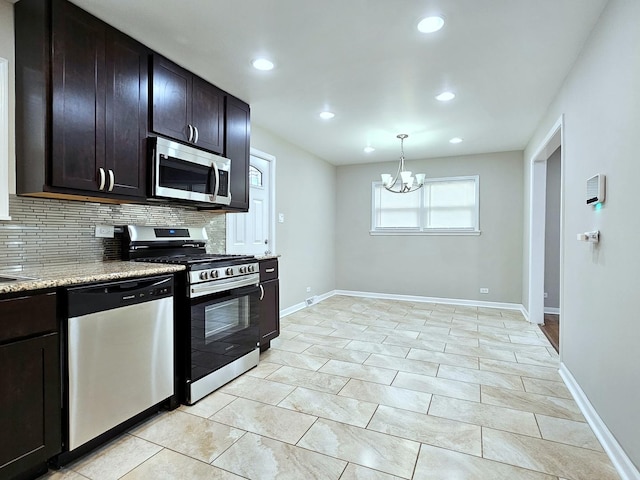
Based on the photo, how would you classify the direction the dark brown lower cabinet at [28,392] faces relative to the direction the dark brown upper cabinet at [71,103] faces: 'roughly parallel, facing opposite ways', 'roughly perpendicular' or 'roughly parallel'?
roughly parallel

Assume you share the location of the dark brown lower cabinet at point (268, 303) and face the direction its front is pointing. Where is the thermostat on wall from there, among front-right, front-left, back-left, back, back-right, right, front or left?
front

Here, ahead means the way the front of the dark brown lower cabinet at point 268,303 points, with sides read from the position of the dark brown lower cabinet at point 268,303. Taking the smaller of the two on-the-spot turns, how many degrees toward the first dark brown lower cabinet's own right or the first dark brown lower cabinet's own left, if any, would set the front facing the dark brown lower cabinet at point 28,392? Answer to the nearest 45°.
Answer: approximately 90° to the first dark brown lower cabinet's own right

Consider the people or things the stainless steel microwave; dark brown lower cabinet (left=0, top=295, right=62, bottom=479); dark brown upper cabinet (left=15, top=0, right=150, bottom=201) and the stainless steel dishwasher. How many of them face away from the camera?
0

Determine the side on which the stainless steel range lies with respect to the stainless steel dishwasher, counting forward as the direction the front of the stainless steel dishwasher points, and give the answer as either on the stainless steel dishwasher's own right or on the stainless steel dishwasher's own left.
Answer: on the stainless steel dishwasher's own left

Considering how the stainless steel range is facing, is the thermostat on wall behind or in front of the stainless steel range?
in front

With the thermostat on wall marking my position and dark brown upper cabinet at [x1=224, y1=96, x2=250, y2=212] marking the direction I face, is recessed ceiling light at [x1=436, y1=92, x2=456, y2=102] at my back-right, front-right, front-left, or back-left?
front-right

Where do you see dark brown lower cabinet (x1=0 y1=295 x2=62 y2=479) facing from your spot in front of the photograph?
facing the viewer and to the right of the viewer

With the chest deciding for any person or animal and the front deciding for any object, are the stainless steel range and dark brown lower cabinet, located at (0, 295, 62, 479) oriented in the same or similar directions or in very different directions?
same or similar directions

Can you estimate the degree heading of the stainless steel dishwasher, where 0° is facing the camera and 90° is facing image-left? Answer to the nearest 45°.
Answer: approximately 315°

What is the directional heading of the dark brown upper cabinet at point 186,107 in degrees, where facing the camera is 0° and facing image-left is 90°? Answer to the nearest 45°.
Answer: approximately 315°

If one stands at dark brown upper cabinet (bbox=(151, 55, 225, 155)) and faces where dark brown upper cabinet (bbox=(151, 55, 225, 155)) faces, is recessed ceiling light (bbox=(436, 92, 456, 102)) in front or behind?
in front

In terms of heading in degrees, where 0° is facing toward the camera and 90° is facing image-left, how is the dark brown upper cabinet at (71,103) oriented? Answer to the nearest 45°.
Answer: approximately 315°

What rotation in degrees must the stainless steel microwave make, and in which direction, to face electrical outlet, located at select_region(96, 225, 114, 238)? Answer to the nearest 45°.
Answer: approximately 135° to its right
